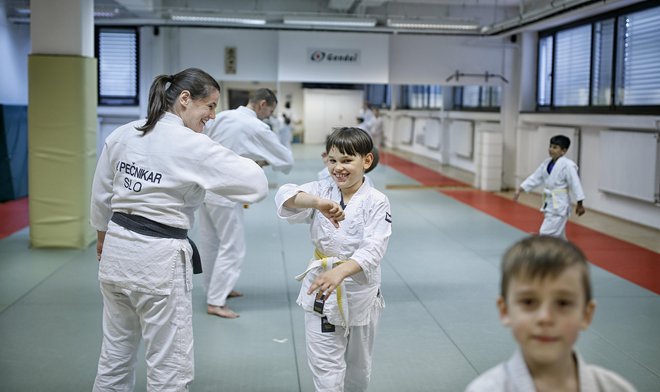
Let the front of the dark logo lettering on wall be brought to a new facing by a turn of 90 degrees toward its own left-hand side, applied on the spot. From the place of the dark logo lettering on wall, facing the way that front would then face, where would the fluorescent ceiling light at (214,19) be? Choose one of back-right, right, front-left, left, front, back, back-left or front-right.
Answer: back-right

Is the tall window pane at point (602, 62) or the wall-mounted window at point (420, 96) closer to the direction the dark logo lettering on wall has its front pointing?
the tall window pane

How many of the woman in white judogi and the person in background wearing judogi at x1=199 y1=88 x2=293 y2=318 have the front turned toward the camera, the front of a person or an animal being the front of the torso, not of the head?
0

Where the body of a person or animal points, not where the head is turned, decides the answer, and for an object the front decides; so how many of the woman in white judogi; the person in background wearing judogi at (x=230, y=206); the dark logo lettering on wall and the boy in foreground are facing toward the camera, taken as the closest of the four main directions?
2

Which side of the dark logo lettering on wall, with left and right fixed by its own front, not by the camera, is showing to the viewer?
front

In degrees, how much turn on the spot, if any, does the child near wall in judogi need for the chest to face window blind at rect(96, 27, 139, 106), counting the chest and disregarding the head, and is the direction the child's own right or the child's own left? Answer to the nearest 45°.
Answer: approximately 90° to the child's own right

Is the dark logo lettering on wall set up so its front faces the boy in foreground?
yes

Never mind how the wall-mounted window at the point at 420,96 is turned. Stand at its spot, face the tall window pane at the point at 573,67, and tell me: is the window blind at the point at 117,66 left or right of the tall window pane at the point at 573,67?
right

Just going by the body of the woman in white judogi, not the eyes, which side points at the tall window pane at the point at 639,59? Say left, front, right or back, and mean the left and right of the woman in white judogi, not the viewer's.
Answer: front

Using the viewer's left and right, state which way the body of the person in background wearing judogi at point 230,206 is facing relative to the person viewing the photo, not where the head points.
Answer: facing away from the viewer and to the right of the viewer

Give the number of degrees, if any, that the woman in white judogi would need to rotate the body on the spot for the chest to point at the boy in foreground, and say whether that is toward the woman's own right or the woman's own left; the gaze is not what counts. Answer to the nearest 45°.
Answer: approximately 90° to the woman's own right

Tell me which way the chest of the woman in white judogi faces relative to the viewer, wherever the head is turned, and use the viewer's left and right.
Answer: facing away from the viewer and to the right of the viewer

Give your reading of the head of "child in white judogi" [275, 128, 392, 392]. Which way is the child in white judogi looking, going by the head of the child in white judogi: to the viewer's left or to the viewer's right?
to the viewer's left

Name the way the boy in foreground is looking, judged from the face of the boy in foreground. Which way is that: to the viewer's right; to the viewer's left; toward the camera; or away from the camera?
toward the camera

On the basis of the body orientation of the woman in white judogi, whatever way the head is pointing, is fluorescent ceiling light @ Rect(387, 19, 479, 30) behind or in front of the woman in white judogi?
in front

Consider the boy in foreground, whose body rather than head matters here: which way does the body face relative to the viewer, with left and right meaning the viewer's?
facing the viewer

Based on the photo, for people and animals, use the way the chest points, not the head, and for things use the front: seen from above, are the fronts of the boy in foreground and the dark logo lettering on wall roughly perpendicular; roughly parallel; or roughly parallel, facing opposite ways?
roughly parallel

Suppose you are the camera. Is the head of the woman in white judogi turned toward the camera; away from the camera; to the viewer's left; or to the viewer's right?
to the viewer's right
